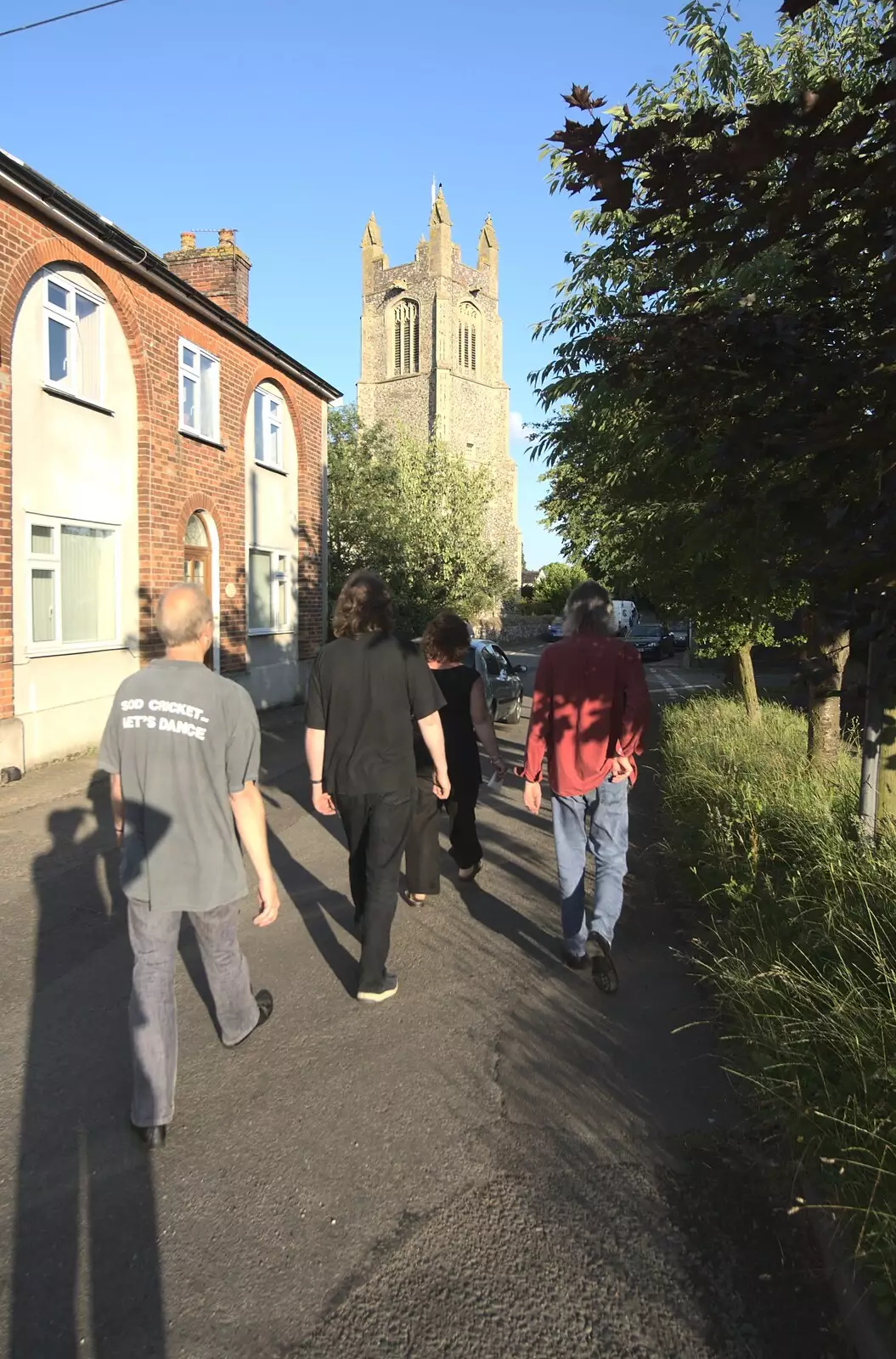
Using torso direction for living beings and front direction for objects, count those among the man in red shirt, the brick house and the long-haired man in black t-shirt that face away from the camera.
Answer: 2

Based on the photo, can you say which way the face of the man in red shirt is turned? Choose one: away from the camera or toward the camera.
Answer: away from the camera

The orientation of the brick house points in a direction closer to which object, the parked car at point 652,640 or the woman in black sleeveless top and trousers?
the woman in black sleeveless top and trousers

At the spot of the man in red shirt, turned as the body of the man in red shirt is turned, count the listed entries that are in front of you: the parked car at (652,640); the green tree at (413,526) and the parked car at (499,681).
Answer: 3

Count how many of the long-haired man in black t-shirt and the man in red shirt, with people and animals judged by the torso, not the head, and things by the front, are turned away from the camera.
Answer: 2

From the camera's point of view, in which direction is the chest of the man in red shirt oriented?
away from the camera

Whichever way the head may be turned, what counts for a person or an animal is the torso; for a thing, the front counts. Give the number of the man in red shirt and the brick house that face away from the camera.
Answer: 1

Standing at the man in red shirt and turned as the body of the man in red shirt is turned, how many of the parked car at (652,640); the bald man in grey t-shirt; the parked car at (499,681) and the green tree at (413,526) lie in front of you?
3

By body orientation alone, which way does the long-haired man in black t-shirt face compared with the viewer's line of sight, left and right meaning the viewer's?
facing away from the viewer

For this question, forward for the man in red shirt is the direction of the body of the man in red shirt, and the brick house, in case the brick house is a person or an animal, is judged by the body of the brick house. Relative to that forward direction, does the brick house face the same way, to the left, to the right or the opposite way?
to the right

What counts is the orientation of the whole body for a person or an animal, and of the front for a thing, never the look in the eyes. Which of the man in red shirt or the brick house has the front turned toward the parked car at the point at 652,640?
the man in red shirt

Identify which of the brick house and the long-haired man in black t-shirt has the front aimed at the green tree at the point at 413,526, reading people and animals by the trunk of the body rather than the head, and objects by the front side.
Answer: the long-haired man in black t-shirt

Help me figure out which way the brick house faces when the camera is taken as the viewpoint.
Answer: facing the viewer and to the right of the viewer

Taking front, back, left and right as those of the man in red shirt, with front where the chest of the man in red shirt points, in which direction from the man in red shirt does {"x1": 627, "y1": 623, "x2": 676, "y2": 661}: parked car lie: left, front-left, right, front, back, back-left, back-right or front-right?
front

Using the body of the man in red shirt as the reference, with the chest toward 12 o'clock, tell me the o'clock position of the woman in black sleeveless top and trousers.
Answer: The woman in black sleeveless top and trousers is roughly at 11 o'clock from the man in red shirt.

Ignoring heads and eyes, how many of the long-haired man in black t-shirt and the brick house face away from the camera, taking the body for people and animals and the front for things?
1
